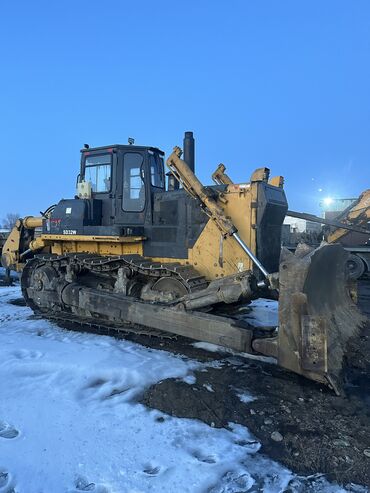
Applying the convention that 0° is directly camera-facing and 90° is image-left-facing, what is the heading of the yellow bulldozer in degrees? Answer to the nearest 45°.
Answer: approximately 315°
